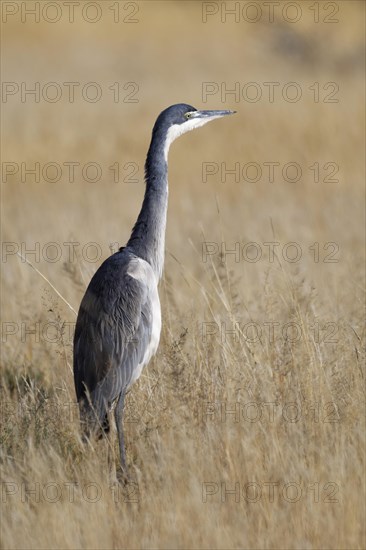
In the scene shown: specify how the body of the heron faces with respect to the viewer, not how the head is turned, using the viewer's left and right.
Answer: facing to the right of the viewer
